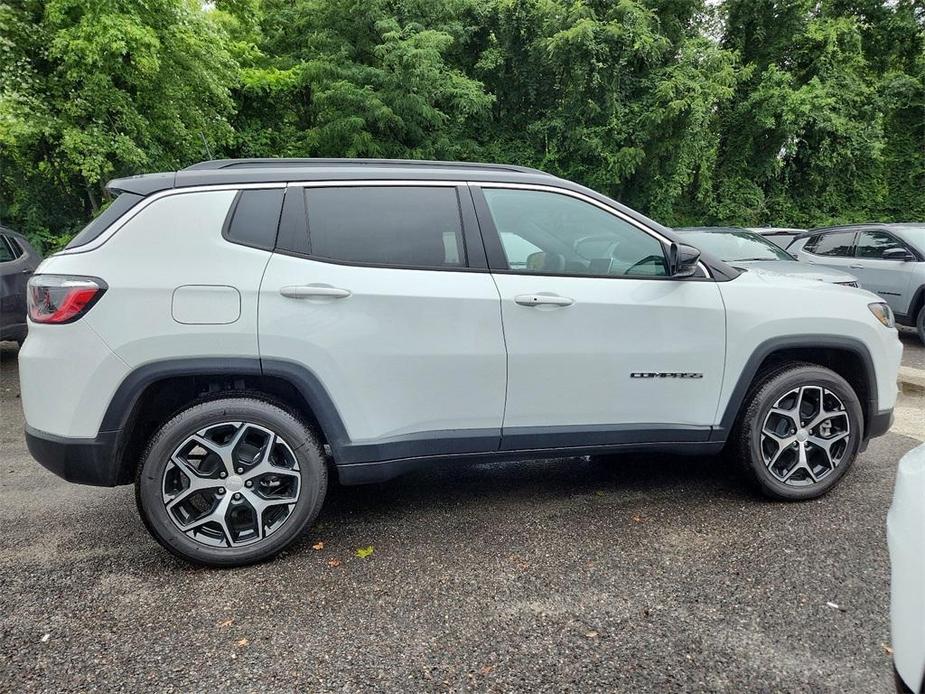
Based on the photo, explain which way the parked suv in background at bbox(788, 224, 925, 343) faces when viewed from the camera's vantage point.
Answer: facing the viewer and to the right of the viewer

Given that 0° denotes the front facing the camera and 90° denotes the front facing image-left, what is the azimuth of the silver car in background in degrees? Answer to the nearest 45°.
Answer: approximately 315°

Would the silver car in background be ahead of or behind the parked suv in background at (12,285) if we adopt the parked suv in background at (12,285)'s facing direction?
behind

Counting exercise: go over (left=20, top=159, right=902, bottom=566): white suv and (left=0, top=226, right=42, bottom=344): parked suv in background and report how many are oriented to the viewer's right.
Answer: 1

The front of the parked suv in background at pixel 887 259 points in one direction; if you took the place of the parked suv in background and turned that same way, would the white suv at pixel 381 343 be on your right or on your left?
on your right

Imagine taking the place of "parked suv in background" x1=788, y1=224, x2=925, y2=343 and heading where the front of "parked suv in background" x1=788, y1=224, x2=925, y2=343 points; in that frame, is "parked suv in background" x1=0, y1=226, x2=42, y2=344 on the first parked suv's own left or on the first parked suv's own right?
on the first parked suv's own right

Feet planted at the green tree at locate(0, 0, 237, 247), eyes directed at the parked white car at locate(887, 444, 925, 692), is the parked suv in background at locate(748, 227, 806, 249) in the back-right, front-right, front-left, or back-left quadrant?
front-left

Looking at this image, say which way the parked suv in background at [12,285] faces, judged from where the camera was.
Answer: facing to the left of the viewer

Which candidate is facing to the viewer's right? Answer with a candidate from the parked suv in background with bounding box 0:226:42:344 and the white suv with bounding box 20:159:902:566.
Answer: the white suv

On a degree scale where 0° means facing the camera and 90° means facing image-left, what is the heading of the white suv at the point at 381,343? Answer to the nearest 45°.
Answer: approximately 270°

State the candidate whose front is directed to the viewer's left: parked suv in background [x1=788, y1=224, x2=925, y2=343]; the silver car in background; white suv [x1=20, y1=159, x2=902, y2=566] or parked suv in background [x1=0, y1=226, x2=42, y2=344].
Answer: parked suv in background [x1=0, y1=226, x2=42, y2=344]

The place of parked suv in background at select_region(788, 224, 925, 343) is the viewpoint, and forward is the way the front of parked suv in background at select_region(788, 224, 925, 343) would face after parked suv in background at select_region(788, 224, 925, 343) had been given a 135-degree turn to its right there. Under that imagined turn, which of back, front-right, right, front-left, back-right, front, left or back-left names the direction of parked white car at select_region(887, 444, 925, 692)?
left

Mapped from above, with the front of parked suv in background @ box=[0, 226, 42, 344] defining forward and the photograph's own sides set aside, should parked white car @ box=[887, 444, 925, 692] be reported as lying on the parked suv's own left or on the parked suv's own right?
on the parked suv's own left
